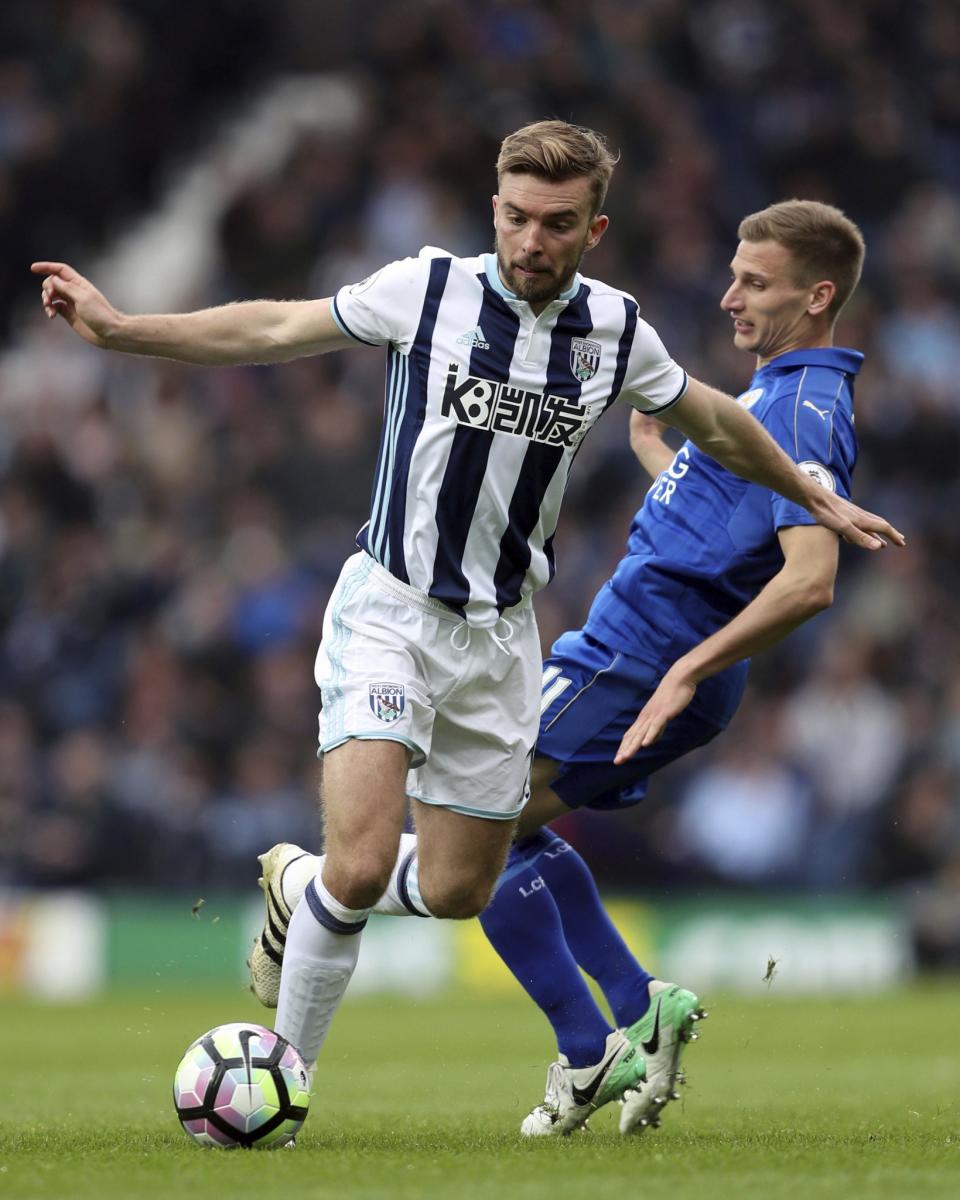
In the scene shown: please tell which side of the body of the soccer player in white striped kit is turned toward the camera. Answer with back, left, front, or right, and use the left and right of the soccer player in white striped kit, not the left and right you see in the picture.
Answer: front

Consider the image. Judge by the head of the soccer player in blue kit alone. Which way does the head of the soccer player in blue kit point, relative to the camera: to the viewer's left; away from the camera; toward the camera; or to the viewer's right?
to the viewer's left

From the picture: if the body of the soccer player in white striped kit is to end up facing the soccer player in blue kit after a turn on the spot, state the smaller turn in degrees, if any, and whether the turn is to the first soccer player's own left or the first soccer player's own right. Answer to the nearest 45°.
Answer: approximately 135° to the first soccer player's own left

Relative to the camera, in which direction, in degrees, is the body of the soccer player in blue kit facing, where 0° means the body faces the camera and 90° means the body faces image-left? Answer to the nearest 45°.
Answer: approximately 90°

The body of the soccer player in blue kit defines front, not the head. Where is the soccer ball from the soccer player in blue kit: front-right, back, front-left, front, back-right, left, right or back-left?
front-left
